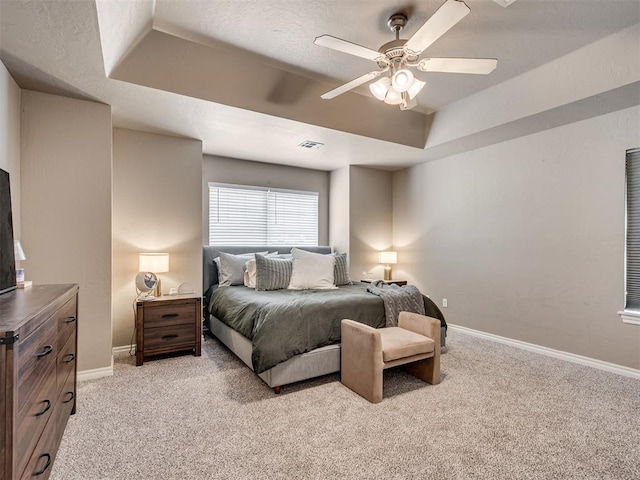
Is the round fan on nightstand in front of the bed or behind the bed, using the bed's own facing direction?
behind

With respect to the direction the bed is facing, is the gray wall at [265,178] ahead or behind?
behind

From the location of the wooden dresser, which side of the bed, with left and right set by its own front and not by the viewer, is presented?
right

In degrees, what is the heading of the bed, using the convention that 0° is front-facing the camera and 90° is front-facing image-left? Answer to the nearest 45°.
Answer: approximately 315°

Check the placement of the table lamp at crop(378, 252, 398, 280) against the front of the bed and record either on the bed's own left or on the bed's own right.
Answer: on the bed's own left

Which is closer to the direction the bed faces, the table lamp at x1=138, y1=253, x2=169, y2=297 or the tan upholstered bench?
the tan upholstered bench

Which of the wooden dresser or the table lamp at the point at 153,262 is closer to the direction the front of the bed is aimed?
the wooden dresser

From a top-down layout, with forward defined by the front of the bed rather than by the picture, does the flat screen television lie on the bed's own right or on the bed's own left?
on the bed's own right
